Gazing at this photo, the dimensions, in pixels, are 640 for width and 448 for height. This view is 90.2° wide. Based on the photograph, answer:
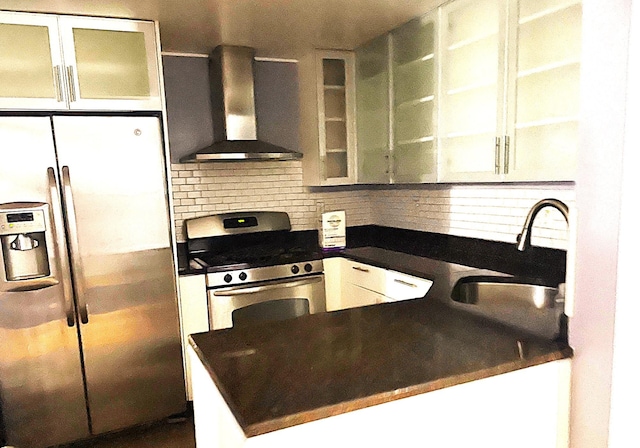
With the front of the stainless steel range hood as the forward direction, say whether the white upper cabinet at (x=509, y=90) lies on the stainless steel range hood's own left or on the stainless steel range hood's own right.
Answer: on the stainless steel range hood's own left

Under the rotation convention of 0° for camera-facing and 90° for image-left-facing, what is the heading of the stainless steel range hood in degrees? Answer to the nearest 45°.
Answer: approximately 0°

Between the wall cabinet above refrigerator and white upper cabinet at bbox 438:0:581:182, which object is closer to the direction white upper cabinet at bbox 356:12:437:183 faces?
the wall cabinet above refrigerator

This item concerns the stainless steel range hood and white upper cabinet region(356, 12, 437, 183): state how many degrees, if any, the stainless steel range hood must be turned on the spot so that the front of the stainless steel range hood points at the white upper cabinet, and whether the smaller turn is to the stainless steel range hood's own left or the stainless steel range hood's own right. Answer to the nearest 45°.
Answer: approximately 90° to the stainless steel range hood's own left

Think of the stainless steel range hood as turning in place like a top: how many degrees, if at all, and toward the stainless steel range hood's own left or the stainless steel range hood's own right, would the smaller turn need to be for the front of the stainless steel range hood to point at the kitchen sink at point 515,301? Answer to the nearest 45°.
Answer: approximately 45° to the stainless steel range hood's own left
